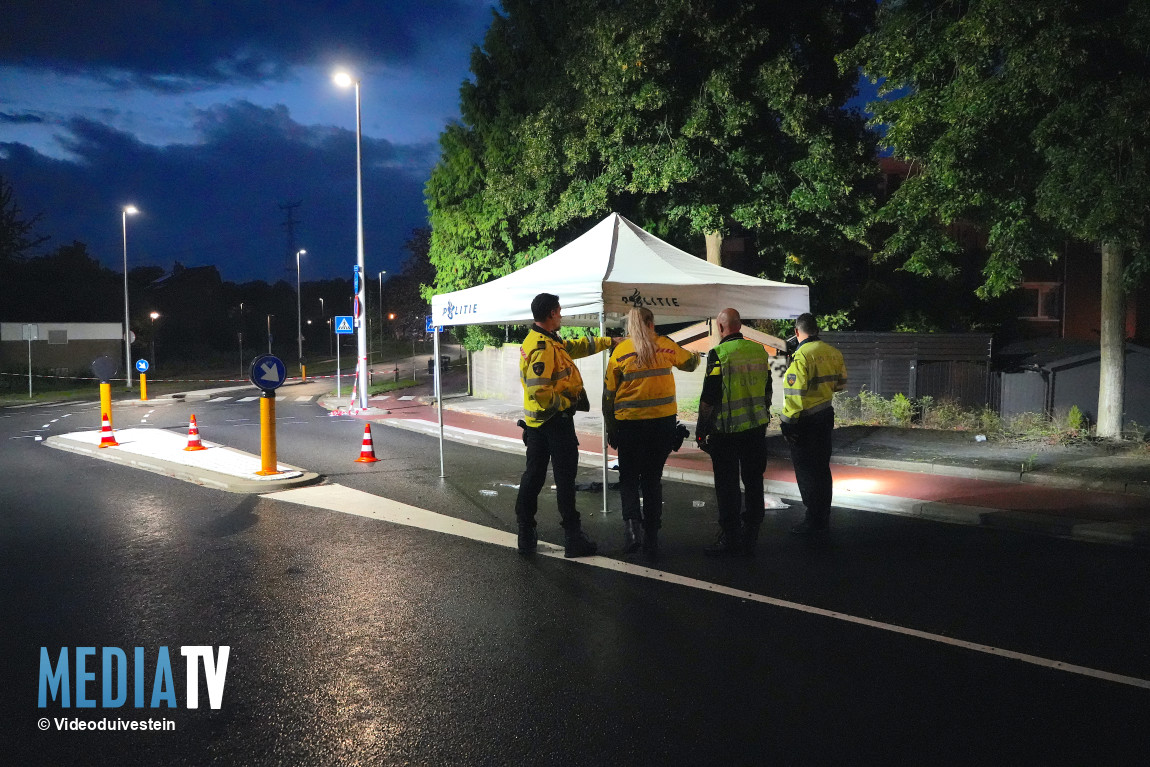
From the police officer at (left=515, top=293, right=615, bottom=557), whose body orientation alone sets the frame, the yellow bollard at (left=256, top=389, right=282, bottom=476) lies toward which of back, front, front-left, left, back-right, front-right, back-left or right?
back-left

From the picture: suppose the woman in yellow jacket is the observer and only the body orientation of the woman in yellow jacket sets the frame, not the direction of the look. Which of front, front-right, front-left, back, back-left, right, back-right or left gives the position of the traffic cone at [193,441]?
front-left

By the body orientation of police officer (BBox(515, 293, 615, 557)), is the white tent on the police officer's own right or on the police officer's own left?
on the police officer's own left

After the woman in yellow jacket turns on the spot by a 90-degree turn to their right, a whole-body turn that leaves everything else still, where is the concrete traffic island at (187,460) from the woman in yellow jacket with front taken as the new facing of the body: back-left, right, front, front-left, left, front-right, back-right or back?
back-left

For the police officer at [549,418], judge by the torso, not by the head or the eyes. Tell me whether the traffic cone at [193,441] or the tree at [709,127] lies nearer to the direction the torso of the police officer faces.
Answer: the tree

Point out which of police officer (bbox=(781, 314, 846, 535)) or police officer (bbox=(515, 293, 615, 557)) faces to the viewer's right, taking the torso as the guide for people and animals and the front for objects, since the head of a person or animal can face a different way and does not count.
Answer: police officer (bbox=(515, 293, 615, 557))

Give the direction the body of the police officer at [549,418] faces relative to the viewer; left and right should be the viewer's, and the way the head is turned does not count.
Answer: facing to the right of the viewer

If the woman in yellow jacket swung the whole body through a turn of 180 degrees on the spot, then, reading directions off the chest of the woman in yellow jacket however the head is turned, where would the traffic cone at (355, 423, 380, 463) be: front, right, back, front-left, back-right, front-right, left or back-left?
back-right

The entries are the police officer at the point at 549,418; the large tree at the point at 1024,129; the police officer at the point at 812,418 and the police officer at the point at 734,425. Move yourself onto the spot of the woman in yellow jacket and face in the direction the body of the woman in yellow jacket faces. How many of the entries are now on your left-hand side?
1

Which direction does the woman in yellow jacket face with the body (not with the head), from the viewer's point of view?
away from the camera

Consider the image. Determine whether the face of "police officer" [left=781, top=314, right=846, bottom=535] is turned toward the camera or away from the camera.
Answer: away from the camera

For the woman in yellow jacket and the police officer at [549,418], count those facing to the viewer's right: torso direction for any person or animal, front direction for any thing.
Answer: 1

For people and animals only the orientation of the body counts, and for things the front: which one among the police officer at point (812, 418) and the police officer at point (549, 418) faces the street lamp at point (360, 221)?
the police officer at point (812, 418)

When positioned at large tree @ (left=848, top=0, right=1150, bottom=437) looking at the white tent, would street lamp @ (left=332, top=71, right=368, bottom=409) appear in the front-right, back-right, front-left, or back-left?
front-right

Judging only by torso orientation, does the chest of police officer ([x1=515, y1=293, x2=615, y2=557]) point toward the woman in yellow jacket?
yes
